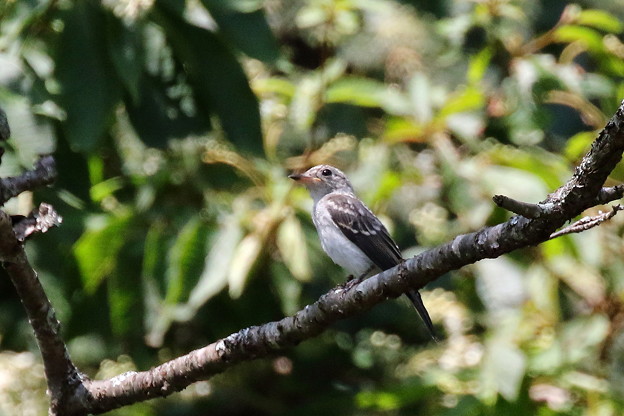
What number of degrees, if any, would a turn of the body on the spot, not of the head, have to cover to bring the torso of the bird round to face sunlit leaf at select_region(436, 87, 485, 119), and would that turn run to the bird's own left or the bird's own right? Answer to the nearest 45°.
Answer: approximately 180°

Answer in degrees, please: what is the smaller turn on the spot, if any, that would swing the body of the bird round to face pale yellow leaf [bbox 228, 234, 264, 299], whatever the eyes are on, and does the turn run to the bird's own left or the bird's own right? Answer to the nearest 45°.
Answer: approximately 90° to the bird's own right

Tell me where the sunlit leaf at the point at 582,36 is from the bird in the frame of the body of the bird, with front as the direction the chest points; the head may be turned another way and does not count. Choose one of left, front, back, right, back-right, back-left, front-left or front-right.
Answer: back

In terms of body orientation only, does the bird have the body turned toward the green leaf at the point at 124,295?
yes

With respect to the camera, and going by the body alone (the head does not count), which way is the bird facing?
to the viewer's left

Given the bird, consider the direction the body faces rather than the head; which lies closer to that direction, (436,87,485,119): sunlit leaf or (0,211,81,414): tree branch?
the tree branch

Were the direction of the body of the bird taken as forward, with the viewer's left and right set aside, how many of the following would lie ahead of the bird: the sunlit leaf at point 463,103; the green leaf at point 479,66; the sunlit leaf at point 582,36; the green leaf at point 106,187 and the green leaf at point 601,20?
1
